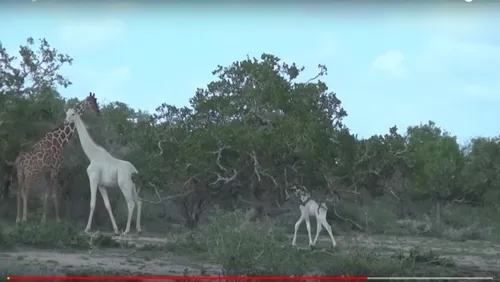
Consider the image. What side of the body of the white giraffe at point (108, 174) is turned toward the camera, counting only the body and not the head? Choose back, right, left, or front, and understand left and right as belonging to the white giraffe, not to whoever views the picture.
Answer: left

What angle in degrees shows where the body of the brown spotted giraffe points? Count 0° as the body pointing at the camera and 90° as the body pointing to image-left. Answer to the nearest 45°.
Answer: approximately 270°

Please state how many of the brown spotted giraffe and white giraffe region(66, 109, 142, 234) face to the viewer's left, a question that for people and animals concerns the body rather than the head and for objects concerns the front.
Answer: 1

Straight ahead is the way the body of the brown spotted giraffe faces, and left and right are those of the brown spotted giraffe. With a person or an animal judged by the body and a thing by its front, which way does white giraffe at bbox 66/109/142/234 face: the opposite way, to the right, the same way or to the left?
the opposite way

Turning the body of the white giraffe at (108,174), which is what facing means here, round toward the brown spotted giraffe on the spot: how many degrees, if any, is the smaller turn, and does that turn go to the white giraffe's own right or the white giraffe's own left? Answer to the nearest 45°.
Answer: approximately 45° to the white giraffe's own right

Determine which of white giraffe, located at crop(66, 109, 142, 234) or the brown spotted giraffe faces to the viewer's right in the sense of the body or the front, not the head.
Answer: the brown spotted giraffe

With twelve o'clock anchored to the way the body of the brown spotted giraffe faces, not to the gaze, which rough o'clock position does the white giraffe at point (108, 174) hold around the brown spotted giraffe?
The white giraffe is roughly at 1 o'clock from the brown spotted giraffe.
